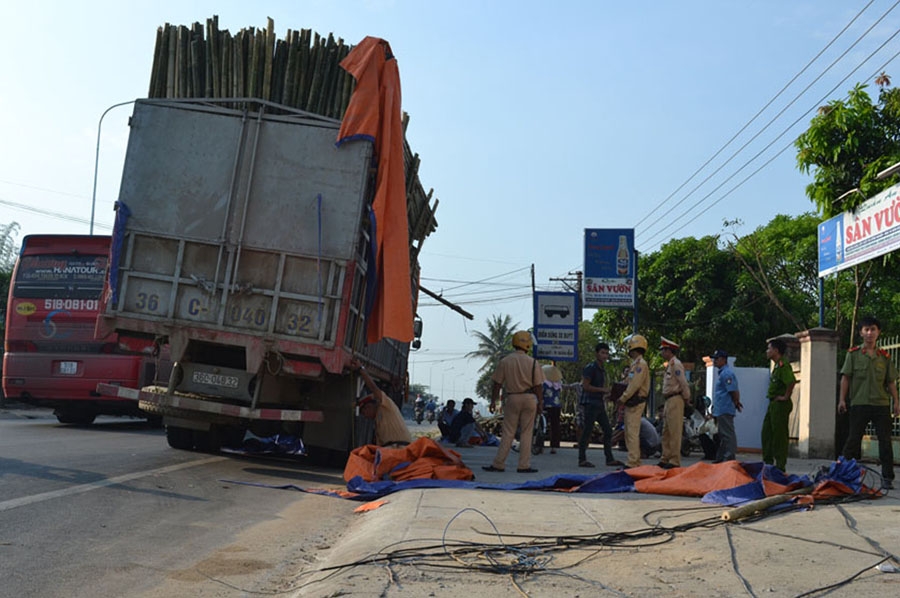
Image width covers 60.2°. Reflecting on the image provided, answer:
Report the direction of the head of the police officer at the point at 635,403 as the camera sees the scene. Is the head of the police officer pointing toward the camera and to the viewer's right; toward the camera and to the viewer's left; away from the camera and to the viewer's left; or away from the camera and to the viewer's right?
toward the camera and to the viewer's left

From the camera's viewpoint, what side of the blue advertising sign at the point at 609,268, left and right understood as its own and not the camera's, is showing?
front

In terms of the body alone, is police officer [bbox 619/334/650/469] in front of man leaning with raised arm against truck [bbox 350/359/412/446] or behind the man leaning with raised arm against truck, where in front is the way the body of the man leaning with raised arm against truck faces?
behind

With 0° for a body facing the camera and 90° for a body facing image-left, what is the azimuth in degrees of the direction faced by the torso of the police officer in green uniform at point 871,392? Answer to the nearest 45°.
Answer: approximately 0°

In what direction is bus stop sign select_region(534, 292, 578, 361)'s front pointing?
toward the camera

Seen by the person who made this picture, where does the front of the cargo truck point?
facing away from the viewer

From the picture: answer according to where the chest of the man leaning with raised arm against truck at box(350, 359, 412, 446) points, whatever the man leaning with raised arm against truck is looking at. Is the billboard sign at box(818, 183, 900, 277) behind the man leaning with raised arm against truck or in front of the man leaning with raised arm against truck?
behind

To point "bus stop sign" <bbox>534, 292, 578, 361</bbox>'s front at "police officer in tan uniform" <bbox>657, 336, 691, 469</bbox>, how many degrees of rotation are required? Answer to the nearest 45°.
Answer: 0° — it already faces them
